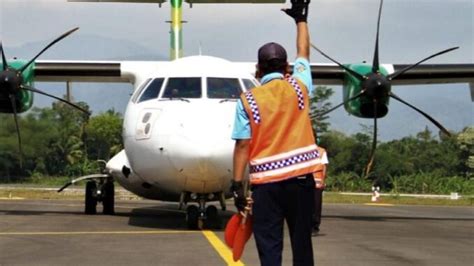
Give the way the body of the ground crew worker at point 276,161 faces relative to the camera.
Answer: away from the camera

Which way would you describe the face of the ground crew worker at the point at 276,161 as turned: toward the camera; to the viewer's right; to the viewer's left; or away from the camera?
away from the camera

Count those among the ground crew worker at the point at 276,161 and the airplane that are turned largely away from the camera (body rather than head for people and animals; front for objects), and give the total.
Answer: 1

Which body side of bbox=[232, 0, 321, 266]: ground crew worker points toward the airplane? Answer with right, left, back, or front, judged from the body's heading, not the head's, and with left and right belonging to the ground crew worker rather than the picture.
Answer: front

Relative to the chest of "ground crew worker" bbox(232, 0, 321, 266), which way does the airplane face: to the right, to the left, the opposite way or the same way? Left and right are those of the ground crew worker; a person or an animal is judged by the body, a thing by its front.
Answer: the opposite way

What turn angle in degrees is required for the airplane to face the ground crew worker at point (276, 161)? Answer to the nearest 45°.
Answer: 0° — it already faces them

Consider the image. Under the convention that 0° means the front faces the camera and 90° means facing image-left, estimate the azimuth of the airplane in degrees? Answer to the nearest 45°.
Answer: approximately 0°
